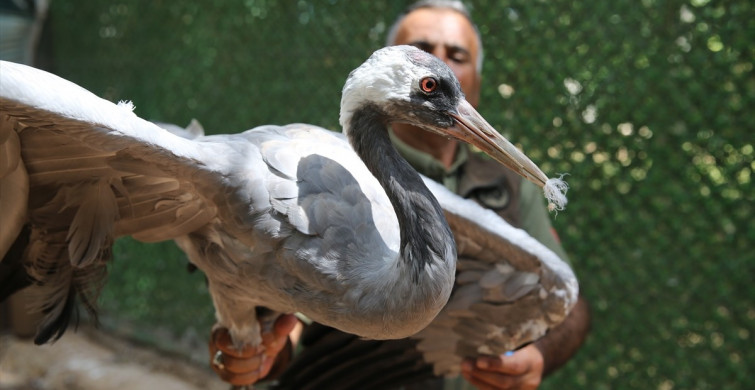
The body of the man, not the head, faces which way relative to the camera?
toward the camera

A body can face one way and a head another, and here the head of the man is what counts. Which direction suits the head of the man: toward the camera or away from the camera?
toward the camera
